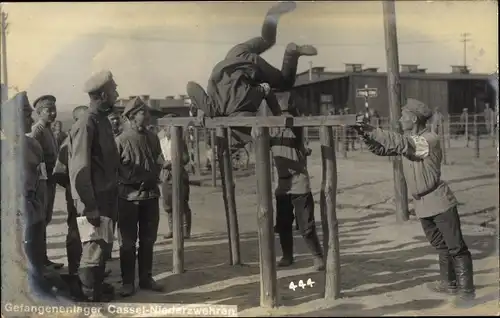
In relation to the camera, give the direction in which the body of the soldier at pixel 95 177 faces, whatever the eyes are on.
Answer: to the viewer's right

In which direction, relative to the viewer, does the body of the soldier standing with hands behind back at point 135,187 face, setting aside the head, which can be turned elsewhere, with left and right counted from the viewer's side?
facing the viewer and to the right of the viewer

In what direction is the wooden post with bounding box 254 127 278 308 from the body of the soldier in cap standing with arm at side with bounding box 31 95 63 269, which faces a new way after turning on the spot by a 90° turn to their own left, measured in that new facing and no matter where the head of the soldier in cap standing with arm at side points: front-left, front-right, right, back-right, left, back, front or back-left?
right

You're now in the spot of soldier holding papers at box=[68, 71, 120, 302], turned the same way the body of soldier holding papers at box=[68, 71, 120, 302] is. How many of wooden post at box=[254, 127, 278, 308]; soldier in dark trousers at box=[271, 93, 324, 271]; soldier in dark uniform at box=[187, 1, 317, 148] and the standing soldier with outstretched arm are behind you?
0

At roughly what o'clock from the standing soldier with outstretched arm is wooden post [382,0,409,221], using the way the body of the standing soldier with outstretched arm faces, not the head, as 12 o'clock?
The wooden post is roughly at 3 o'clock from the standing soldier with outstretched arm.

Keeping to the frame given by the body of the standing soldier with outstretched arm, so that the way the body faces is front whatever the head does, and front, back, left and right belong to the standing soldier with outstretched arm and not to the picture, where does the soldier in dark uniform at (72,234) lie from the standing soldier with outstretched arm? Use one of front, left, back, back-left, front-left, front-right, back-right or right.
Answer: front

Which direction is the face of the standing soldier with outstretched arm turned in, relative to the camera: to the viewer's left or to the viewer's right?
to the viewer's left

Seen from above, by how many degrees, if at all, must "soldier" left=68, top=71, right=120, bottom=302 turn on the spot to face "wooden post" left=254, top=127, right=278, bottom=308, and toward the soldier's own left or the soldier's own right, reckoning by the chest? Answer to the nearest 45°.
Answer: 0° — they already face it

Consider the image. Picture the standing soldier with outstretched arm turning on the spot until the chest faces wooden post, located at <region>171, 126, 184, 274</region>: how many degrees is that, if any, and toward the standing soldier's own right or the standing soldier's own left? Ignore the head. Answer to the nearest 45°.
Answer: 0° — they already face it

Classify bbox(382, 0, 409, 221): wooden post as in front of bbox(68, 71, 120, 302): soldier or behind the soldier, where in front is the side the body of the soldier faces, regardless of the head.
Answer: in front

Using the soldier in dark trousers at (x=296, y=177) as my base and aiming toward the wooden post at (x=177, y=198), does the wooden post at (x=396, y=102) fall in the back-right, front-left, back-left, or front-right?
back-right

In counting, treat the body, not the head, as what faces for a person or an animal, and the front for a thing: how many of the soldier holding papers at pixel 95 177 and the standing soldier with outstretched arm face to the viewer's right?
1

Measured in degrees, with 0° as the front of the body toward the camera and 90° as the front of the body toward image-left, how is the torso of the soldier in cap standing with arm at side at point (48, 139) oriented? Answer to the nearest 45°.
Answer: approximately 315°

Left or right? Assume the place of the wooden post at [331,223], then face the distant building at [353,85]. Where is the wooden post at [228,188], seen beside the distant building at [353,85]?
left
